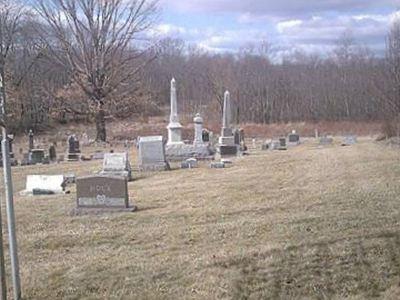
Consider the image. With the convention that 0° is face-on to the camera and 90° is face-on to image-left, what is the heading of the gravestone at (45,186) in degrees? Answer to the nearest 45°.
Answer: approximately 0°

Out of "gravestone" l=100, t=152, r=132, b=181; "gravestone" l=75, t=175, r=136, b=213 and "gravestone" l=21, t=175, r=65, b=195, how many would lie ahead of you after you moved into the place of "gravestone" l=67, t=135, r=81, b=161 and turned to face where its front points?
3

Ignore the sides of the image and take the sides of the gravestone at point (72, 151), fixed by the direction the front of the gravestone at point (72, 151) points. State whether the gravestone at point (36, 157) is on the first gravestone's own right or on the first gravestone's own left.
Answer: on the first gravestone's own right

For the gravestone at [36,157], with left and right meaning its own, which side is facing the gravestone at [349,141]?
left

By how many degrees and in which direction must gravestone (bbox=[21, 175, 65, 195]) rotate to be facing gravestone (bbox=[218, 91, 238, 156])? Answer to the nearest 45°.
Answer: approximately 135° to its left

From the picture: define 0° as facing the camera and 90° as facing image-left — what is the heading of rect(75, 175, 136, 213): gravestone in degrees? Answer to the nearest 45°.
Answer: approximately 0°

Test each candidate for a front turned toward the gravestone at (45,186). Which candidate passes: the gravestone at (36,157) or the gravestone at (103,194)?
the gravestone at (36,157)
